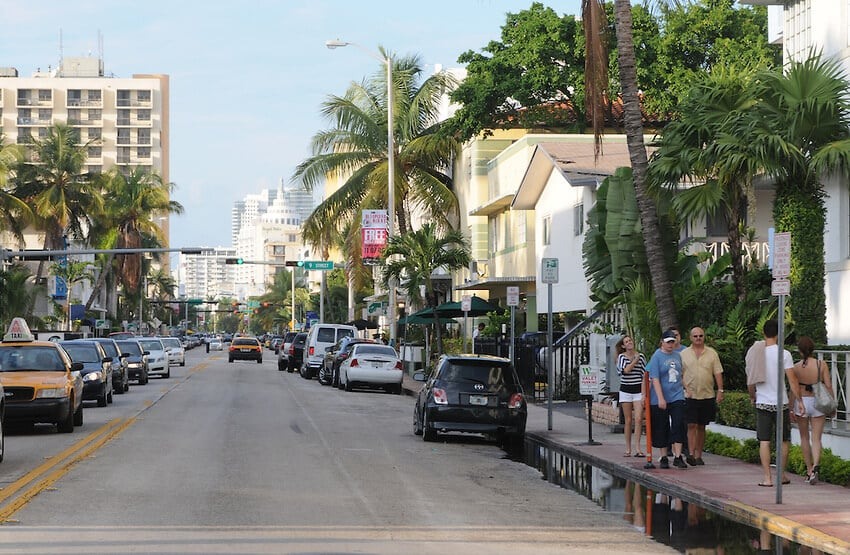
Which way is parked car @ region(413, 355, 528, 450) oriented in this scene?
away from the camera

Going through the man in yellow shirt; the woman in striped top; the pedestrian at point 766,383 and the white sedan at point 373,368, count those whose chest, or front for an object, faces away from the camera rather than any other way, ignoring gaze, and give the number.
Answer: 2

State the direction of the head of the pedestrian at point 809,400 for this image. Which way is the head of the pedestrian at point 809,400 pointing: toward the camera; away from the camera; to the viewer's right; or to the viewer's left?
away from the camera

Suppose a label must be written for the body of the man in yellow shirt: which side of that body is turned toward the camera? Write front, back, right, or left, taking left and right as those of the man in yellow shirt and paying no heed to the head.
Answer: front

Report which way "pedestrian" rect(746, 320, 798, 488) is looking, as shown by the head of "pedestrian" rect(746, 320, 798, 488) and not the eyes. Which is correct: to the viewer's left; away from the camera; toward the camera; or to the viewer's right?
away from the camera

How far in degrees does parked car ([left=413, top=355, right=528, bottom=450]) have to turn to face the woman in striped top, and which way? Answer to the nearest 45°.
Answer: approximately 135° to its right

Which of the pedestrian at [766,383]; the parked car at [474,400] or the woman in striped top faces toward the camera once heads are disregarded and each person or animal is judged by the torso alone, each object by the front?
the woman in striped top

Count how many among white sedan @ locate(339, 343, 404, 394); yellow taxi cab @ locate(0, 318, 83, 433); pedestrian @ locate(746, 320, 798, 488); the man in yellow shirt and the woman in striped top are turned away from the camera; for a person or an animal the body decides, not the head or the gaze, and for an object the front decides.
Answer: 2

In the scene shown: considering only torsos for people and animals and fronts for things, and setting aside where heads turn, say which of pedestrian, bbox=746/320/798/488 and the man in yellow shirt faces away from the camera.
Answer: the pedestrian

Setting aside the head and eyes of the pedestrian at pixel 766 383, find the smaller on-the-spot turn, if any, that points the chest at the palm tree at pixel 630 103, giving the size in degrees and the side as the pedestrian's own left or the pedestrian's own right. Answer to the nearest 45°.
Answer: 0° — they already face it

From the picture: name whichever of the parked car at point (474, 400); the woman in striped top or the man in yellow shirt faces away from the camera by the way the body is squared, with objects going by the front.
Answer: the parked car

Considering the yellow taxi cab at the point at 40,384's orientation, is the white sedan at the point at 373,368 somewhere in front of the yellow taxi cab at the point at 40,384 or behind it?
behind

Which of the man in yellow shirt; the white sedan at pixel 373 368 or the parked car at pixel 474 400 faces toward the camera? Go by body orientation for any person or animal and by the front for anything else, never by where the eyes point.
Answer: the man in yellow shirt

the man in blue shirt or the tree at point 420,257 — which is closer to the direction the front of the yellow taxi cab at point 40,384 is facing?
the man in blue shirt

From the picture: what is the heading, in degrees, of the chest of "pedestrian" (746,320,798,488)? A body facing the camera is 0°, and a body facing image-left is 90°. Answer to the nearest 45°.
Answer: approximately 180°

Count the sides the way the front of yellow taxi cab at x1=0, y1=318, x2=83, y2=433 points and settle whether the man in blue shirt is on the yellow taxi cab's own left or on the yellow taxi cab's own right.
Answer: on the yellow taxi cab's own left

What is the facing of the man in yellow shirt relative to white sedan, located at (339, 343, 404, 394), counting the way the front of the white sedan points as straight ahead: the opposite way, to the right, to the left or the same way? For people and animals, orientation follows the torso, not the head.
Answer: the opposite way

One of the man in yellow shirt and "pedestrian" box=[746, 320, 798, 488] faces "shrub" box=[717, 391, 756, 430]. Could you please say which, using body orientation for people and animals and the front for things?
the pedestrian

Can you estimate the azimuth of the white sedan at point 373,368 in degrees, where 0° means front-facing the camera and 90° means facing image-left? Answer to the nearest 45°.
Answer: approximately 180°

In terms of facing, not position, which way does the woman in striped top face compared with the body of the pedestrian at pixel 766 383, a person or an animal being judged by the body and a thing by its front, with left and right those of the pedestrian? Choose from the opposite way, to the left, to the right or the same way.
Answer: the opposite way

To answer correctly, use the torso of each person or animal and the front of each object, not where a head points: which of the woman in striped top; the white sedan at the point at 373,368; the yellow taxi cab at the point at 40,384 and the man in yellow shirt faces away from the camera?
the white sedan
